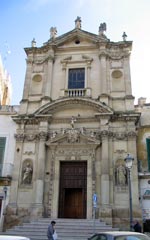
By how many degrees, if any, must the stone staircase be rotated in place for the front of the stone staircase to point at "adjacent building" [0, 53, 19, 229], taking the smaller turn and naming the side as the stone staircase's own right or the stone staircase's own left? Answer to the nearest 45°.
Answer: approximately 135° to the stone staircase's own right

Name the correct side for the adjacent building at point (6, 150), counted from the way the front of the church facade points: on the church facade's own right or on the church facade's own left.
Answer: on the church facade's own right

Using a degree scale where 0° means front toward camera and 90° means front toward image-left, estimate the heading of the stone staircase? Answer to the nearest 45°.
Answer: approximately 0°

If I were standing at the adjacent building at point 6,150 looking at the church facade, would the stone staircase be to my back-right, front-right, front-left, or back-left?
front-right

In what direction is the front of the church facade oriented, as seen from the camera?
facing the viewer

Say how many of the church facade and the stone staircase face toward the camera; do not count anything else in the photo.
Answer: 2
